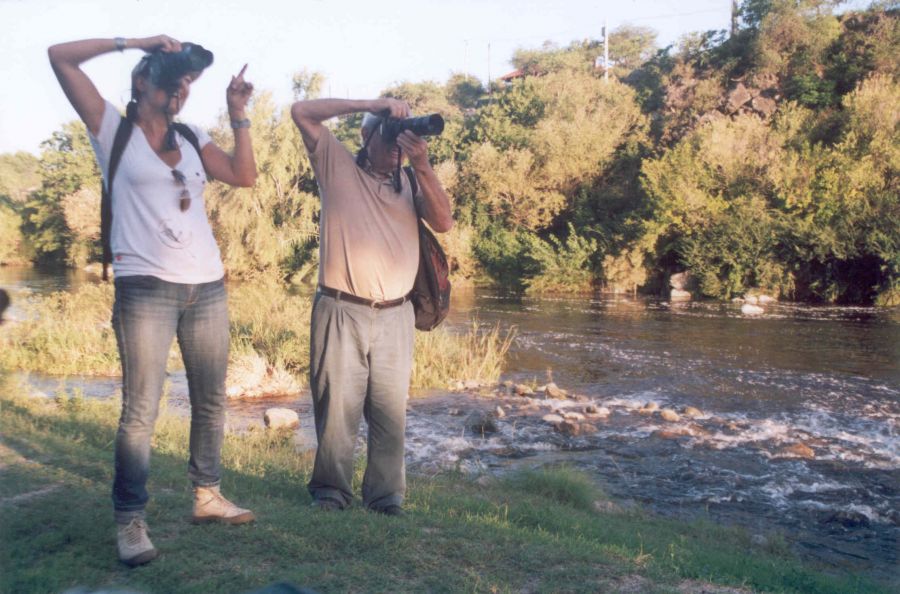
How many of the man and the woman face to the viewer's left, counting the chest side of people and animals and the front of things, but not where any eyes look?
0

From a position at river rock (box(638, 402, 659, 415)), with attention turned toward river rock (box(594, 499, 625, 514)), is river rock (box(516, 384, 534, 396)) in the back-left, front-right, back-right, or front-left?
back-right

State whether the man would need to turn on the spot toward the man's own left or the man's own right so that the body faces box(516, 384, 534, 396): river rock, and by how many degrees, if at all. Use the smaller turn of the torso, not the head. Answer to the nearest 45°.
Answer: approximately 135° to the man's own left

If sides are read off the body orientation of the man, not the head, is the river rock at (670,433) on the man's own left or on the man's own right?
on the man's own left

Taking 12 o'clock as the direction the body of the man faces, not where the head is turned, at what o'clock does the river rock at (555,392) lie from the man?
The river rock is roughly at 8 o'clock from the man.

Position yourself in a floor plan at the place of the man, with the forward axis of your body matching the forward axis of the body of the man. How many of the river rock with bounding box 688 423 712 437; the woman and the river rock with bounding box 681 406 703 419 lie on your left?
2

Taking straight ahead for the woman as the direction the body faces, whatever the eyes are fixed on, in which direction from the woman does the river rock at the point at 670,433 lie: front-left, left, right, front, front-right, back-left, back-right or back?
left

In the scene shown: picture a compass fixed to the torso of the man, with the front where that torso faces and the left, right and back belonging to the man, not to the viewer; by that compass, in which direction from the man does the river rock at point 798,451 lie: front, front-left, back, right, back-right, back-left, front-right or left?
left

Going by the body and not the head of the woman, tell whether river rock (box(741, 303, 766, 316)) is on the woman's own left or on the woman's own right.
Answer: on the woman's own left

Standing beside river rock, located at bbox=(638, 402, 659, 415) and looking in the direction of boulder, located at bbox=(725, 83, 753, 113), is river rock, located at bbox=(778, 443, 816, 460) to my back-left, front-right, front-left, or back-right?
back-right

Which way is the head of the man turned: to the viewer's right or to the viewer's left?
to the viewer's right

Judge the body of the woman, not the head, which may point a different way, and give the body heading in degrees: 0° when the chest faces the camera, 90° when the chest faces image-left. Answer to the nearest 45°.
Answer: approximately 315°
